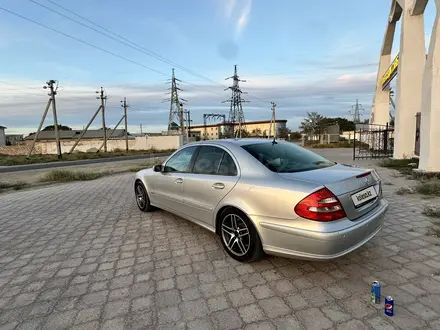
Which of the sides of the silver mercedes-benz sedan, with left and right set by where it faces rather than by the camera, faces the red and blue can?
back

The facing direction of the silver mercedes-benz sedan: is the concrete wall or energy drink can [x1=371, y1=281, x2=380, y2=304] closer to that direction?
the concrete wall

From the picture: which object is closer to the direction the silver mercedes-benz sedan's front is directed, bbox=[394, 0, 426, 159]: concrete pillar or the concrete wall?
the concrete wall

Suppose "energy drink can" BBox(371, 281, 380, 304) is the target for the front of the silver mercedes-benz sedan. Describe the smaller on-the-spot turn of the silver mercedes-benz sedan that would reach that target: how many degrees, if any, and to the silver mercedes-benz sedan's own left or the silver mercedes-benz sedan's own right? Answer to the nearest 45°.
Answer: approximately 180°

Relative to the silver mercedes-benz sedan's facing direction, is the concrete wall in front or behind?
in front

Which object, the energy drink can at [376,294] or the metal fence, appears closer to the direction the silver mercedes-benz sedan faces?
the metal fence

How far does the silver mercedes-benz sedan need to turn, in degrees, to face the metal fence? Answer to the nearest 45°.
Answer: approximately 90° to its right

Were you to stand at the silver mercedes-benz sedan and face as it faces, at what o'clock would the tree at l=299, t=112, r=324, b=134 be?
The tree is roughly at 2 o'clock from the silver mercedes-benz sedan.

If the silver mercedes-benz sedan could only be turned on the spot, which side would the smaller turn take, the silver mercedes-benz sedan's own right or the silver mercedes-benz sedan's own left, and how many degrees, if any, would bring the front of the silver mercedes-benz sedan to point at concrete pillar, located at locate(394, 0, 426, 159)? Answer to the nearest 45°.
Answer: approximately 90° to the silver mercedes-benz sedan's own right

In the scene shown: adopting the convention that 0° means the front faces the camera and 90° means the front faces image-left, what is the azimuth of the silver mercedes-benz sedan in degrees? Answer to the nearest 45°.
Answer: approximately 135°

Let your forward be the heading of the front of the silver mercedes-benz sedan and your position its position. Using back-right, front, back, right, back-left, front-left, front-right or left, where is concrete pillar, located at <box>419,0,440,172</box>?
right

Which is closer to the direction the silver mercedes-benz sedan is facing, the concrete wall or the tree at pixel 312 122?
the concrete wall

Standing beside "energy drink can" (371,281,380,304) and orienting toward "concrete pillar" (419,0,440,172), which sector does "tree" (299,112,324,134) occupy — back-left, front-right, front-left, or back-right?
front-left
